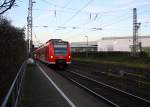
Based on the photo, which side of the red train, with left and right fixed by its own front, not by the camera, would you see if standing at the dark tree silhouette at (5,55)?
front

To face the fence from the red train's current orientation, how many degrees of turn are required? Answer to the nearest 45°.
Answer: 0° — it already faces it

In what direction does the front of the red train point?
toward the camera
